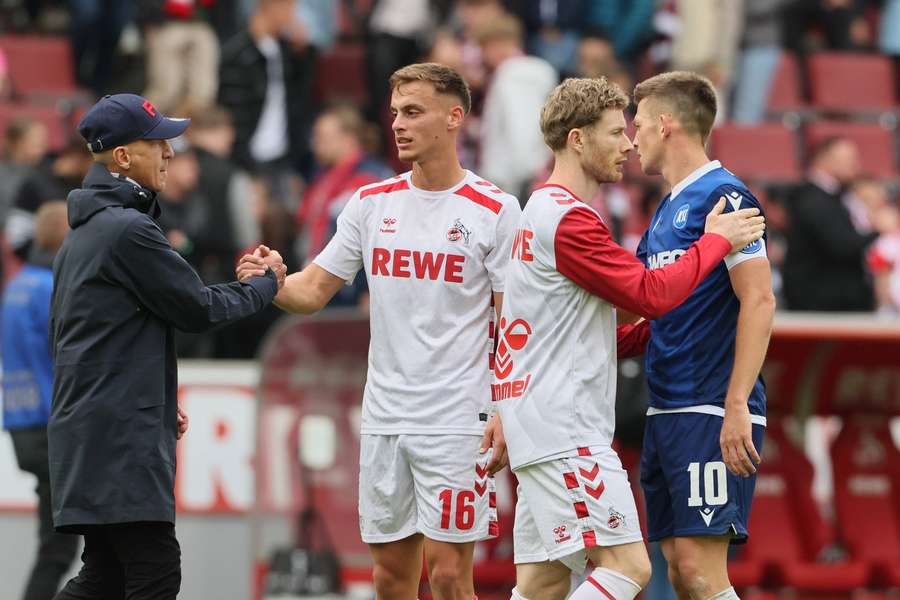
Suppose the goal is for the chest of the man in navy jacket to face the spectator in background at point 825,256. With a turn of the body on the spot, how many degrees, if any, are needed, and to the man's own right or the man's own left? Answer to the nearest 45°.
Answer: approximately 45° to the man's own left

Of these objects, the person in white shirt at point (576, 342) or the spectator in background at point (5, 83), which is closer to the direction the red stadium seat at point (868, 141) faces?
the person in white shirt

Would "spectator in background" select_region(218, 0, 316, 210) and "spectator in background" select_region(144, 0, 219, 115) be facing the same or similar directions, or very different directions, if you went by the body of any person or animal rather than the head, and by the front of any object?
same or similar directions

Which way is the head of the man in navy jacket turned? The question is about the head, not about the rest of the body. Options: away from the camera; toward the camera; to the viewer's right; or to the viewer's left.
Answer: to the viewer's right

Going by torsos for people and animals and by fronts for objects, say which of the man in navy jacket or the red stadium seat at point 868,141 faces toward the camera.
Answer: the red stadium seat

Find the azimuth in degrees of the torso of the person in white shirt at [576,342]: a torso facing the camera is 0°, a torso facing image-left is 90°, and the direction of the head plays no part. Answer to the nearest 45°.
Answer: approximately 270°

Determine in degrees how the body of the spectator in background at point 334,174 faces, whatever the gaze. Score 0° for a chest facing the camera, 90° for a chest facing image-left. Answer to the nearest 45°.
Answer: approximately 45°

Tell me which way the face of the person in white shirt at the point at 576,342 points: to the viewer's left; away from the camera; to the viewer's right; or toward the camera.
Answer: to the viewer's right

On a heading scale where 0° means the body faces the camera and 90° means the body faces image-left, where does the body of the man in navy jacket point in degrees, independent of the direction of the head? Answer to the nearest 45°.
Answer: approximately 270°

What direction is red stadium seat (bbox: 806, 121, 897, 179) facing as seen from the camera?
toward the camera

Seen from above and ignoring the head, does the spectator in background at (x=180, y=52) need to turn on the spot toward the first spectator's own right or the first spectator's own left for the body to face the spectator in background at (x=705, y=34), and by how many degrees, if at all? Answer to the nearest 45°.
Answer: approximately 90° to the first spectator's own left

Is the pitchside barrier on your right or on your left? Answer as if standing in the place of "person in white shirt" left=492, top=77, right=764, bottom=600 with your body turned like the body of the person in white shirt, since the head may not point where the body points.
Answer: on your left

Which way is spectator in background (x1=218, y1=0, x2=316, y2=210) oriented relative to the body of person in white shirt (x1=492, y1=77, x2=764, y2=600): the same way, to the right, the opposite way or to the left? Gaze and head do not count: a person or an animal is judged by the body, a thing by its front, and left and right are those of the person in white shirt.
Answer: to the right
